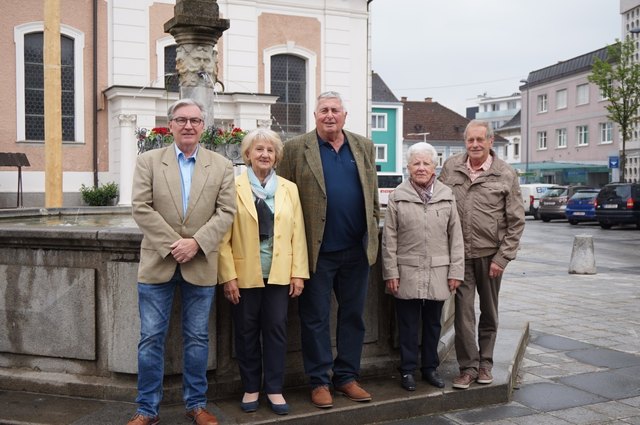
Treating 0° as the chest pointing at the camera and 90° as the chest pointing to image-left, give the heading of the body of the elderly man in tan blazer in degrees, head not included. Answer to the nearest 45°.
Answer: approximately 0°

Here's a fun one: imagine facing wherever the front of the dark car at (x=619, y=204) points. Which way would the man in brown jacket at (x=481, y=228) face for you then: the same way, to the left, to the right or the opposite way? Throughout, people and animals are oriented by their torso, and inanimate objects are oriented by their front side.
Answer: the opposite way

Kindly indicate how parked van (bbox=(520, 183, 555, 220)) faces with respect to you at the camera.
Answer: facing away from the viewer and to the right of the viewer

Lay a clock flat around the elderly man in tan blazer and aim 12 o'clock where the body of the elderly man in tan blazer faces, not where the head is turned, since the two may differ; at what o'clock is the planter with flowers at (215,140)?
The planter with flowers is roughly at 6 o'clock from the elderly man in tan blazer.

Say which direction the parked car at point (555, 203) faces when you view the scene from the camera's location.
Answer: facing away from the viewer and to the right of the viewer
